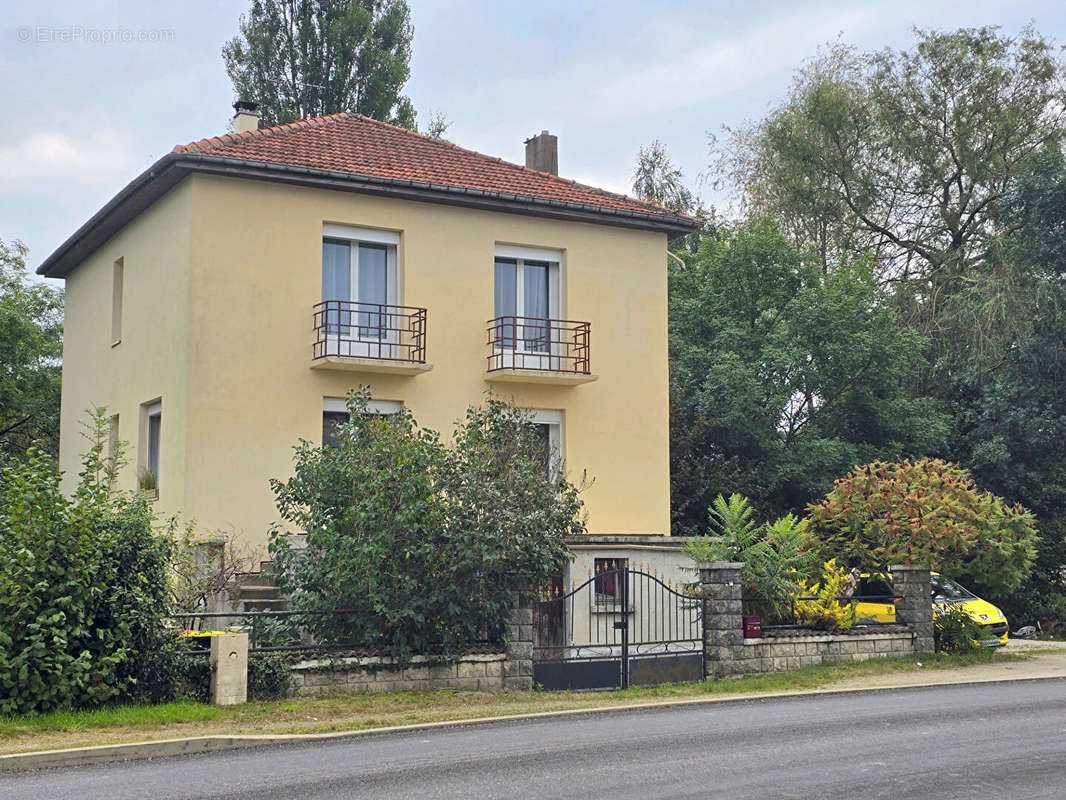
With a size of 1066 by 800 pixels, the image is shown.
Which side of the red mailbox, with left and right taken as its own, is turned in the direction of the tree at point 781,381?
back

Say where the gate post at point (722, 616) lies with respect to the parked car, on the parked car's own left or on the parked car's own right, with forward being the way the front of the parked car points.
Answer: on the parked car's own right

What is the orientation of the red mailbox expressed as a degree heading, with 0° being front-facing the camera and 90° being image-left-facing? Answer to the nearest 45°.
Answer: approximately 0°

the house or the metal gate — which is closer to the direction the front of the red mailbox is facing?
the metal gate

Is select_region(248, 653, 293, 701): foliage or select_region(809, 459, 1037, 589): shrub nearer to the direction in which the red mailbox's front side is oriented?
the foliage

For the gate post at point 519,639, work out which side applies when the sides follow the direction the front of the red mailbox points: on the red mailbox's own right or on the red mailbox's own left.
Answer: on the red mailbox's own right

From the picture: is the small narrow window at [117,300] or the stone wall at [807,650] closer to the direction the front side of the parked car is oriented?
the stone wall

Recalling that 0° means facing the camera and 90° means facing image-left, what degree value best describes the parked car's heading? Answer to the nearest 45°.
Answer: approximately 315°

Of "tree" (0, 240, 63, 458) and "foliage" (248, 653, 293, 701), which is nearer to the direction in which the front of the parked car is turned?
the foliage
